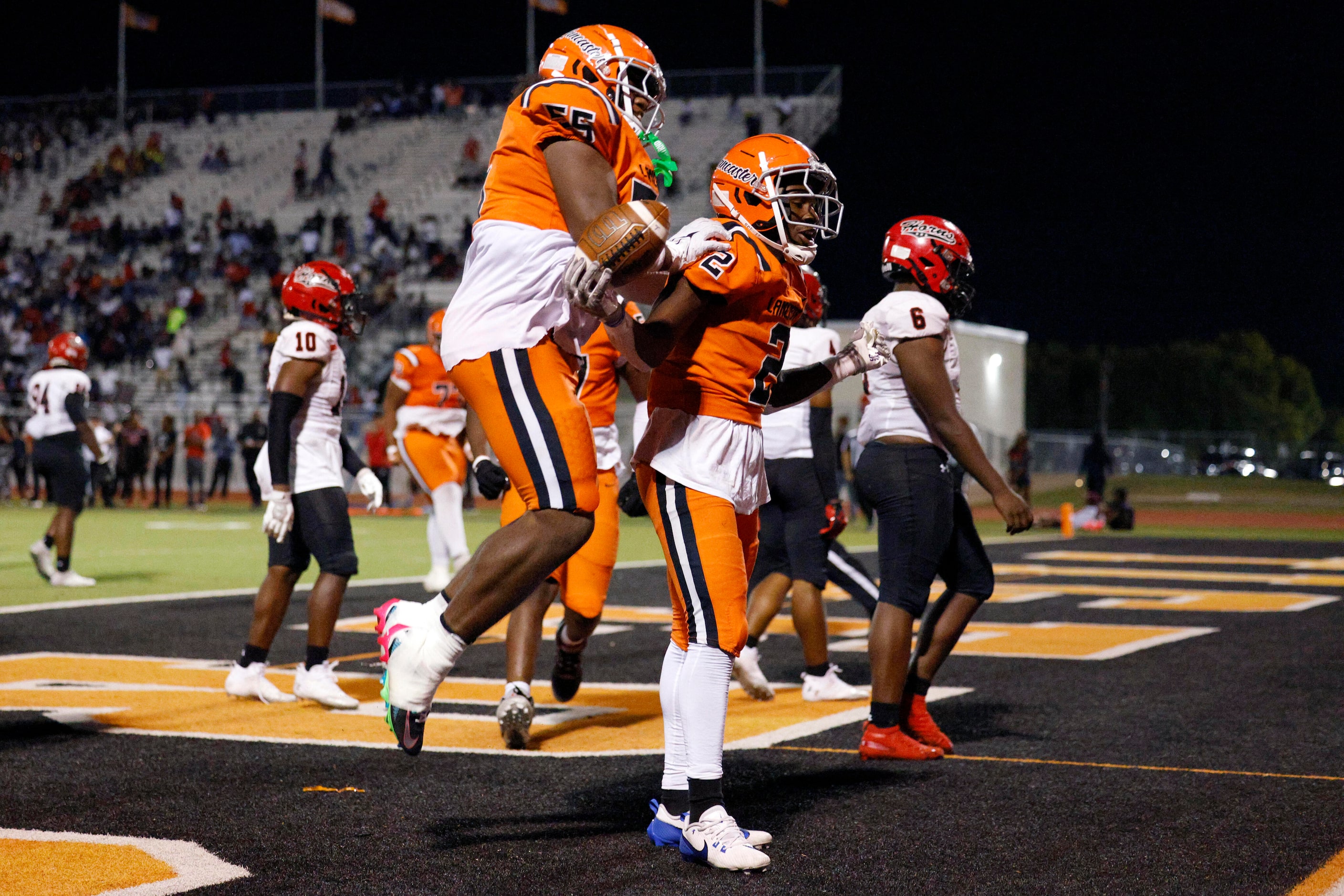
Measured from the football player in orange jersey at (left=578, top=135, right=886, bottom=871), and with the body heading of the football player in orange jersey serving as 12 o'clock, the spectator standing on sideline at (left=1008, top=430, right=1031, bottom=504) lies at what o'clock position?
The spectator standing on sideline is roughly at 8 o'clock from the football player in orange jersey.

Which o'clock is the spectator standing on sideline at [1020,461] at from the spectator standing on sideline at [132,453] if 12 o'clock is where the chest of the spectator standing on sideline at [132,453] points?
the spectator standing on sideline at [1020,461] is roughly at 10 o'clock from the spectator standing on sideline at [132,453].

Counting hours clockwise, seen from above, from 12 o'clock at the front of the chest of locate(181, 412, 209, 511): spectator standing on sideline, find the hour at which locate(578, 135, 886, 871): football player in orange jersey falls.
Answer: The football player in orange jersey is roughly at 12 o'clock from the spectator standing on sideline.

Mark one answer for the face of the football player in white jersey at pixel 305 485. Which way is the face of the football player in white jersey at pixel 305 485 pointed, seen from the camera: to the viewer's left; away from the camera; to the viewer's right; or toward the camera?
to the viewer's right

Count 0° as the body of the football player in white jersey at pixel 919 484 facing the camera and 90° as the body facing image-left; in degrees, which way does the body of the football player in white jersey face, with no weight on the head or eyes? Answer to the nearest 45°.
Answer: approximately 270°

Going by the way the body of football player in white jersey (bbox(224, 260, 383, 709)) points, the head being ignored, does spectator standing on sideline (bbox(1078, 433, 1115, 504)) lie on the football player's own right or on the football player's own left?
on the football player's own left

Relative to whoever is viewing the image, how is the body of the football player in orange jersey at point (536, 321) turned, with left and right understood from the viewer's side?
facing to the right of the viewer

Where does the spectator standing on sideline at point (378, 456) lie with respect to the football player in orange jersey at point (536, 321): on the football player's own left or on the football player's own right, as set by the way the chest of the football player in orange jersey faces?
on the football player's own left

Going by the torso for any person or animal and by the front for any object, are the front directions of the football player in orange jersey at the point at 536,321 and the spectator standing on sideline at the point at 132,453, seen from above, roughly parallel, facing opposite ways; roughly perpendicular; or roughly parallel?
roughly perpendicular

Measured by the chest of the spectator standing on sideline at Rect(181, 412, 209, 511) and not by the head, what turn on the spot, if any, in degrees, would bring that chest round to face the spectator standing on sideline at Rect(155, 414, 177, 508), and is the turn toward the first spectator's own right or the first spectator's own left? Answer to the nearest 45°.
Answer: approximately 45° to the first spectator's own right

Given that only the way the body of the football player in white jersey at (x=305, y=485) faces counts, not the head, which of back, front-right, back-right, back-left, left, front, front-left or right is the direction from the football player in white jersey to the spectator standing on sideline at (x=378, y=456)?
left
